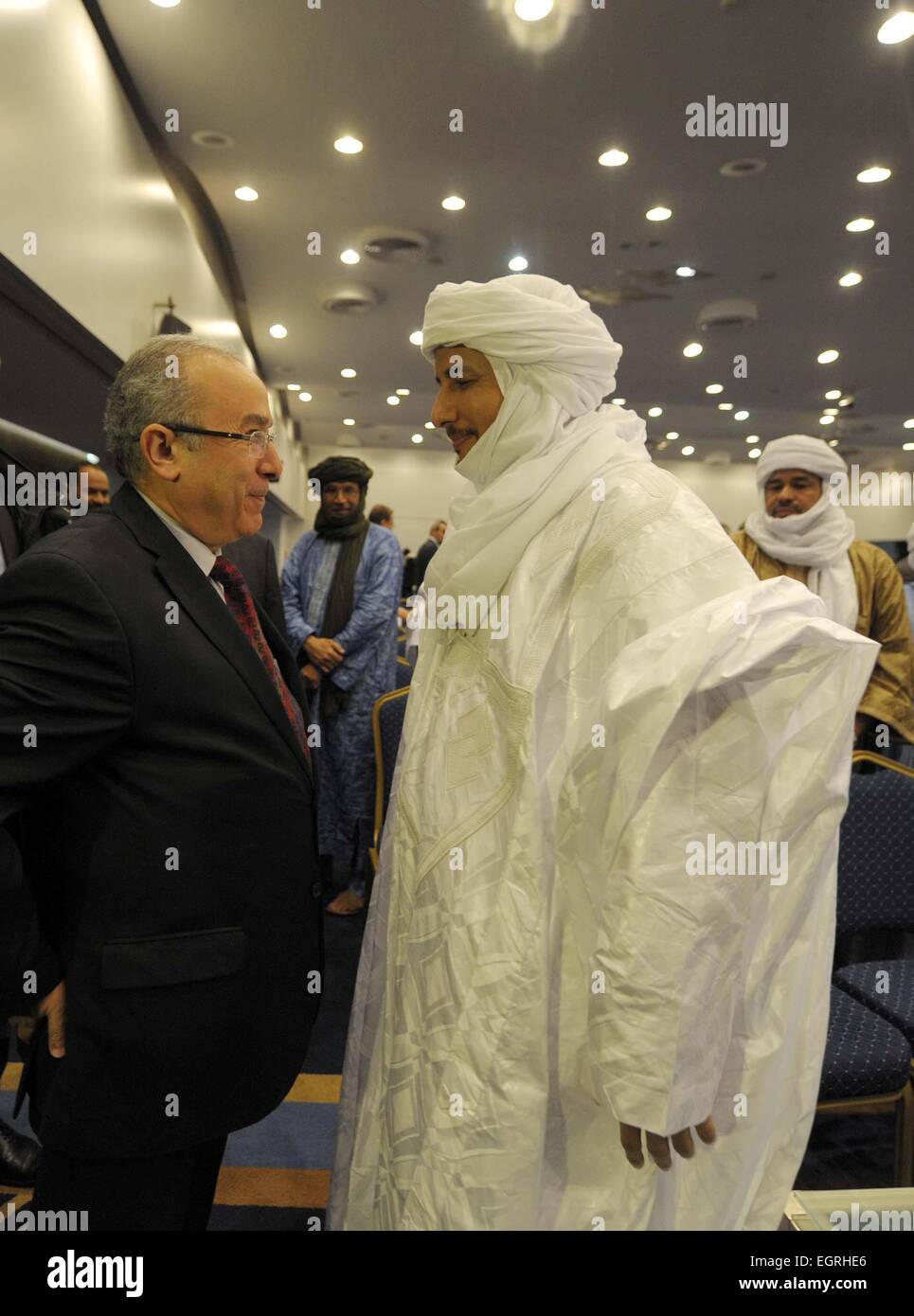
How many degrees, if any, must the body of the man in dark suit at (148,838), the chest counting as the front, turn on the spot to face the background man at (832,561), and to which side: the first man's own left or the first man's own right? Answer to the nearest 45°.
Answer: approximately 45° to the first man's own left

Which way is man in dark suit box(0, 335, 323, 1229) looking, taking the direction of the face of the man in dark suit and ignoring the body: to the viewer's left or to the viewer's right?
to the viewer's right

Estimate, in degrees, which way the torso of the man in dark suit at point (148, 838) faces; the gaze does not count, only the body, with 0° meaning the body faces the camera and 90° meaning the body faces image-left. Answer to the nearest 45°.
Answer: approximately 270°

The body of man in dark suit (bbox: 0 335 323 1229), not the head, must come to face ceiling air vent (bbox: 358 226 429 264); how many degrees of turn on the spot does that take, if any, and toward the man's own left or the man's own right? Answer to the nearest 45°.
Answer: approximately 90° to the man's own left

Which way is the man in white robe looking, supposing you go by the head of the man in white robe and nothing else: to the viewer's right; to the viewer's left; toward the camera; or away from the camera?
to the viewer's left

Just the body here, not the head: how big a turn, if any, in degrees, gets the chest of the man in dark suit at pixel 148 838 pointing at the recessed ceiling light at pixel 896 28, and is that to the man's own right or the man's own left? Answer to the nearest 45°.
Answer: approximately 45° to the man's own left

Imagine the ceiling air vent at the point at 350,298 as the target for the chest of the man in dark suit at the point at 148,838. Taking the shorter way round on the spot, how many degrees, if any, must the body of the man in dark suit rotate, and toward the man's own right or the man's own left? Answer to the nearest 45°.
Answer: approximately 90° to the man's own left
